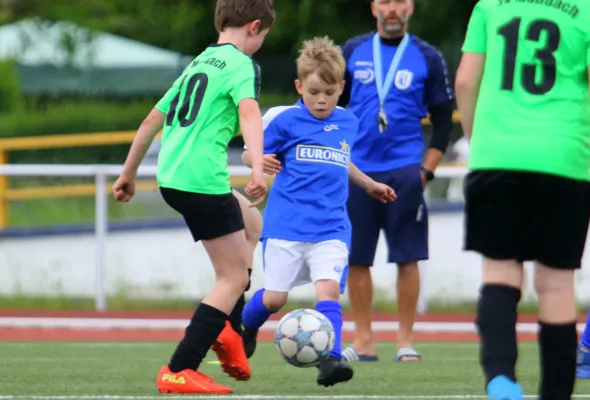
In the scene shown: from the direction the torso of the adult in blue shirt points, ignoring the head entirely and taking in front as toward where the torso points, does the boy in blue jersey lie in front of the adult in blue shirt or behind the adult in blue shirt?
in front

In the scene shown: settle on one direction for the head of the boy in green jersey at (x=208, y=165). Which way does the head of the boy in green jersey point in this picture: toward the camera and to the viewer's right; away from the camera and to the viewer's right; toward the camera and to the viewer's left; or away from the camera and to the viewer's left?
away from the camera and to the viewer's right

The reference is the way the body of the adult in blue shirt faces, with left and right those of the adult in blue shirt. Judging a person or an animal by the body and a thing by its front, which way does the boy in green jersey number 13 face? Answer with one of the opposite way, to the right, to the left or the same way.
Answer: the opposite way

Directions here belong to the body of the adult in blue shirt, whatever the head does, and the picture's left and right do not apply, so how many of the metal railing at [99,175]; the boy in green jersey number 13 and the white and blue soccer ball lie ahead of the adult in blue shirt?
2

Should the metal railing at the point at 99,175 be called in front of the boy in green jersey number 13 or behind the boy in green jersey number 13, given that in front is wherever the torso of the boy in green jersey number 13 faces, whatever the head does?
in front

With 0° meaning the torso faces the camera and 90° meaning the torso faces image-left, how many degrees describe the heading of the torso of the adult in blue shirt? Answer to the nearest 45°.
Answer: approximately 0°

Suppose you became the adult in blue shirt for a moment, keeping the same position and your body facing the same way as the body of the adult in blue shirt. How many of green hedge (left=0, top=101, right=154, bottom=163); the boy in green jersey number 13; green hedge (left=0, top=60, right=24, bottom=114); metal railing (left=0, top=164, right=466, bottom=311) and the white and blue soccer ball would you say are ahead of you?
2

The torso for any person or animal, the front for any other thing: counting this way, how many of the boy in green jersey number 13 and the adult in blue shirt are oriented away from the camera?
1

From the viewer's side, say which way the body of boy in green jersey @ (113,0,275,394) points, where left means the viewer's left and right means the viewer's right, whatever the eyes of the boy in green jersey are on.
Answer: facing away from the viewer and to the right of the viewer

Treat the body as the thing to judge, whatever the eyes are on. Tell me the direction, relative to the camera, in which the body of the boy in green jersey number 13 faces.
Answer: away from the camera

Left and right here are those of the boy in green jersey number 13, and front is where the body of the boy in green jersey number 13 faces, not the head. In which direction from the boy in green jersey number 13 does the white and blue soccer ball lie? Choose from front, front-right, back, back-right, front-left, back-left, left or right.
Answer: front-left

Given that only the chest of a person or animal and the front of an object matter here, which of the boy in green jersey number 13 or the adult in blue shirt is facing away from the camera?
the boy in green jersey number 13

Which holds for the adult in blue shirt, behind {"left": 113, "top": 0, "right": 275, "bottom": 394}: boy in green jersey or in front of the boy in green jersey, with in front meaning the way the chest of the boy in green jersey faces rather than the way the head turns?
in front
